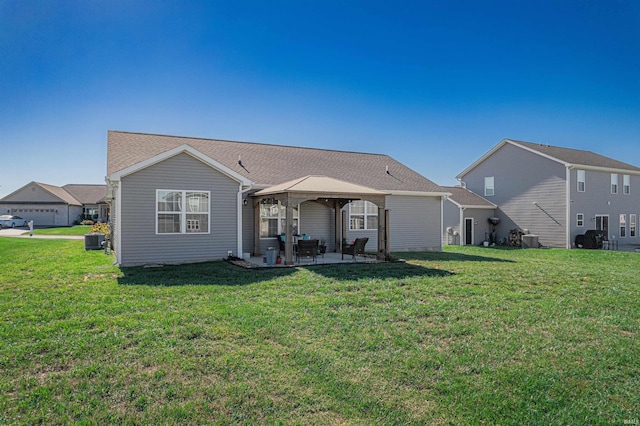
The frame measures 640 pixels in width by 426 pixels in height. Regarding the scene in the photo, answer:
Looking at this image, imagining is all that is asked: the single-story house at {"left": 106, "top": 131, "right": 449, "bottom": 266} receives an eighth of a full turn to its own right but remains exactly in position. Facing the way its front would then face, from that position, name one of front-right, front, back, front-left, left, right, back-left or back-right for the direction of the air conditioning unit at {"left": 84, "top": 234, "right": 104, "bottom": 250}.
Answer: left

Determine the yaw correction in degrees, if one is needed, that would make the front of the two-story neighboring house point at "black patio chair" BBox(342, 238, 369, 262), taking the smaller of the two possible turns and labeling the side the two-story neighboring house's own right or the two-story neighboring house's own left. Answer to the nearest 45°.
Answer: approximately 135° to the two-story neighboring house's own left

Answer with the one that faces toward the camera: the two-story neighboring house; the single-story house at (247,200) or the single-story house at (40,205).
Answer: the single-story house at (40,205)

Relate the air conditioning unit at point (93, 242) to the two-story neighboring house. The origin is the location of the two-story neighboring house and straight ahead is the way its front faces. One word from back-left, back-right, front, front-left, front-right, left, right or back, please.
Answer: left

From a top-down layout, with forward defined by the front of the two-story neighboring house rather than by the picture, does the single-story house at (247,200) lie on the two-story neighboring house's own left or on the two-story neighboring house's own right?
on the two-story neighboring house's own left

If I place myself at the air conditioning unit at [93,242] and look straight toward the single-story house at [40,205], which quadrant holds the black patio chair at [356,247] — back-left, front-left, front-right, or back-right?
back-right

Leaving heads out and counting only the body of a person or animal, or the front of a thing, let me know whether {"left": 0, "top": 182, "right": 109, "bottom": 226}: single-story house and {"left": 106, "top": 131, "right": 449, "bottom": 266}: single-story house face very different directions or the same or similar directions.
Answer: very different directions

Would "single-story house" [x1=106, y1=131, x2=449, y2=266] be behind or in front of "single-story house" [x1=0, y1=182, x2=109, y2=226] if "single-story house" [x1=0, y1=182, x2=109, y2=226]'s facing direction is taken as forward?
in front

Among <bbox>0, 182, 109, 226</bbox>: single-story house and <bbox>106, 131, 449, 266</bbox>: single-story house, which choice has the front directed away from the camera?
<bbox>106, 131, 449, 266</bbox>: single-story house

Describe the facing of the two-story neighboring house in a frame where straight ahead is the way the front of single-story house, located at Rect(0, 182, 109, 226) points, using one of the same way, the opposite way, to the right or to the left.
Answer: the opposite way

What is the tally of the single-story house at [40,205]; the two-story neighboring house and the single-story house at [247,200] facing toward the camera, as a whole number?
1

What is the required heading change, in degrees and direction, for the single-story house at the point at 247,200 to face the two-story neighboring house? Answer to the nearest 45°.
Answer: approximately 45° to its right

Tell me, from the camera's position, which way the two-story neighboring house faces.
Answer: facing away from the viewer and to the left of the viewer

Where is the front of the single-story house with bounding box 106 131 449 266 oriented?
away from the camera

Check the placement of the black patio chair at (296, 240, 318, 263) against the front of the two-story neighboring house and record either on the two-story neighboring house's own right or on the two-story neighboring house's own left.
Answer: on the two-story neighboring house's own left

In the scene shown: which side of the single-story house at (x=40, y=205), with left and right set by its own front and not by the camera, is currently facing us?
front

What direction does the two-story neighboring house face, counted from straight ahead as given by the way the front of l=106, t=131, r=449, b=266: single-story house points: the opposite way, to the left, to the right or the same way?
the same way

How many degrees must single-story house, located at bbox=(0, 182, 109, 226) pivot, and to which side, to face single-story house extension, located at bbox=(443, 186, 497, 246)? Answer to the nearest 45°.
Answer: approximately 45° to its left

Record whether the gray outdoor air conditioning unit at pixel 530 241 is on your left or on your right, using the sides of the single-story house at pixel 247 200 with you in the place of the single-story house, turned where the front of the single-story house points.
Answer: on your right
